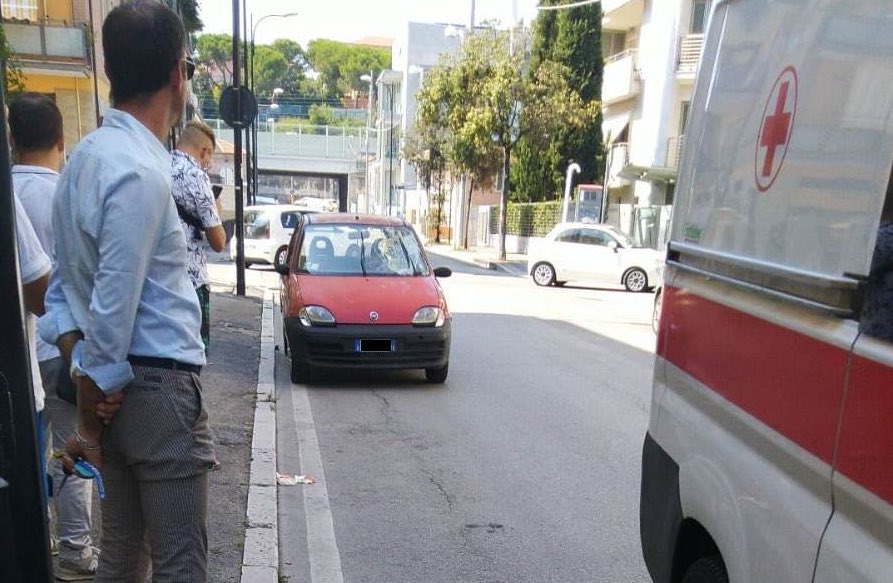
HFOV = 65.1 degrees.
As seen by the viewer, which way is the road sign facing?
away from the camera

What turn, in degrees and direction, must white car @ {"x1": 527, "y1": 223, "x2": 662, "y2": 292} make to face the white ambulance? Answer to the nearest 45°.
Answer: approximately 90° to its right

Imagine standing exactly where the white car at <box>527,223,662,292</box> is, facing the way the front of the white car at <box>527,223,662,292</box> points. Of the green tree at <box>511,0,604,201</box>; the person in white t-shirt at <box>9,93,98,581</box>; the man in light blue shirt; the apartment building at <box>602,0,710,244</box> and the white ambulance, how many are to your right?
3

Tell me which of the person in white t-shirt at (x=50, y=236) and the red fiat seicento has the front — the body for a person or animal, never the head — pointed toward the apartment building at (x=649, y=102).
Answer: the person in white t-shirt

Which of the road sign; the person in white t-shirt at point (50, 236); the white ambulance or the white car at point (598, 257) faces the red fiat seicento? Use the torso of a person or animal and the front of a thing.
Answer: the person in white t-shirt

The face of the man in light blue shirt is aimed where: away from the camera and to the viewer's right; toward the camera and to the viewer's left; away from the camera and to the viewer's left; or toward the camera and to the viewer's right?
away from the camera and to the viewer's right

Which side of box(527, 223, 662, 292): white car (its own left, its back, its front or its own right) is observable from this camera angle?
right

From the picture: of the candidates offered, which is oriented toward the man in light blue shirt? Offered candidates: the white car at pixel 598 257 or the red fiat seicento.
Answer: the red fiat seicento

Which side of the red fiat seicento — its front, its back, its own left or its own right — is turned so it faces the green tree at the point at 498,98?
back

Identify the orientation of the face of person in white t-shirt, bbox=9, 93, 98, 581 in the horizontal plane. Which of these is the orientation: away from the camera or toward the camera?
away from the camera

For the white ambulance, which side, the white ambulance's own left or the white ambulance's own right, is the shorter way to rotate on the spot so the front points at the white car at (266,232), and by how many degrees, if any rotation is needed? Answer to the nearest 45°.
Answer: approximately 180°

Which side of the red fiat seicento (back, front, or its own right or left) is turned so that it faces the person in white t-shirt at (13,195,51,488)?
front

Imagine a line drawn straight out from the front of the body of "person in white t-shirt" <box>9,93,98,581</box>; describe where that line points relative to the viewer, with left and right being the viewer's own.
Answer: facing away from the viewer and to the right of the viewer

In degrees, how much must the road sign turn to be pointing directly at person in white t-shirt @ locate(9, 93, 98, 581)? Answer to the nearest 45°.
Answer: approximately 180°
